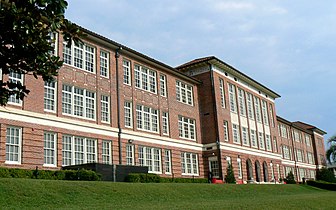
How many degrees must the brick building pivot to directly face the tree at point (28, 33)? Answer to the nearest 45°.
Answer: approximately 45° to its right

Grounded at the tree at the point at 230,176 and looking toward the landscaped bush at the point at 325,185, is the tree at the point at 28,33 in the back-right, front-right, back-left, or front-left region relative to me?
back-right

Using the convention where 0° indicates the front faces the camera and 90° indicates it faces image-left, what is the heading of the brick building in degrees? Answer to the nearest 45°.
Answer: approximately 315°

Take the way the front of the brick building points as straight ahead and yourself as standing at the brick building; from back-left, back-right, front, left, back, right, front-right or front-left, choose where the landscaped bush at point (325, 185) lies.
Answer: left
